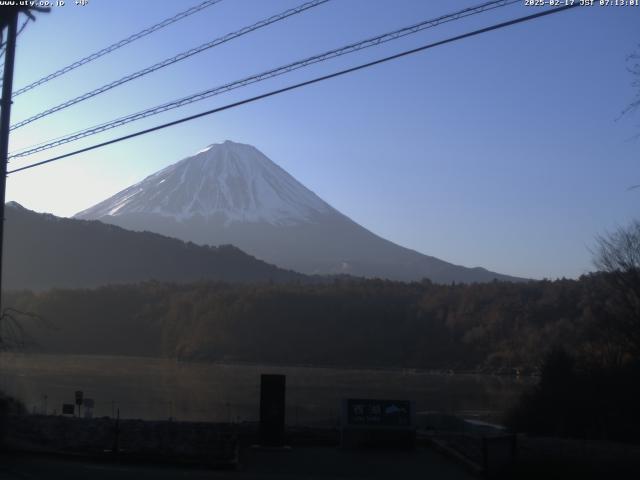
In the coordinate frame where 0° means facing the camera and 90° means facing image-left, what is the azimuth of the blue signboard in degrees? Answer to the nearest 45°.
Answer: approximately 0°

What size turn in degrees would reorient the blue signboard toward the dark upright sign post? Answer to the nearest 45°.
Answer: approximately 90° to its right

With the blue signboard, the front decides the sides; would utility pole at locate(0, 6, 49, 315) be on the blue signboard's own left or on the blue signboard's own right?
on the blue signboard's own right
